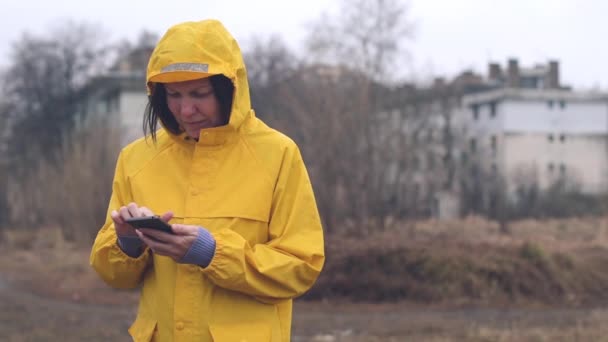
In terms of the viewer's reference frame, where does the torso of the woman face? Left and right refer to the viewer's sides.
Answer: facing the viewer and to the left of the viewer
